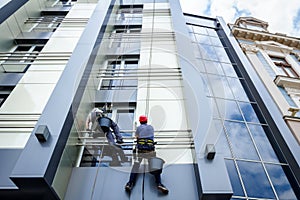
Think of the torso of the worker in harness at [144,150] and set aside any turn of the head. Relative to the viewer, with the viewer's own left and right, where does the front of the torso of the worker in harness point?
facing away from the viewer

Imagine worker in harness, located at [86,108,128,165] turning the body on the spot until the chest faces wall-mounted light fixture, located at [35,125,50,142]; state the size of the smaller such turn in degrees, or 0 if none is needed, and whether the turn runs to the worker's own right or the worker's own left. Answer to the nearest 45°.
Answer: approximately 45° to the worker's own left

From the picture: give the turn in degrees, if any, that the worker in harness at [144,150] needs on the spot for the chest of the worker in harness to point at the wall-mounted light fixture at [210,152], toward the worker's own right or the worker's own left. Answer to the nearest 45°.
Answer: approximately 90° to the worker's own right

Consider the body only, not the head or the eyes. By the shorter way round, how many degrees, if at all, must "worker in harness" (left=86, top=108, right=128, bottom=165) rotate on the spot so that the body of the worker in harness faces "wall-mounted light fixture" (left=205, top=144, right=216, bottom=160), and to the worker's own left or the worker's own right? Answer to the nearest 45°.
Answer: approximately 135° to the worker's own right

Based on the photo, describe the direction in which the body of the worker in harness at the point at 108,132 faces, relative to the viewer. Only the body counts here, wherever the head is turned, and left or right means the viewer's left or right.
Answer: facing away from the viewer and to the left of the viewer

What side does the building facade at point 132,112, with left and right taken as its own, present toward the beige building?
left

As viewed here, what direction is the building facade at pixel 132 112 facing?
toward the camera

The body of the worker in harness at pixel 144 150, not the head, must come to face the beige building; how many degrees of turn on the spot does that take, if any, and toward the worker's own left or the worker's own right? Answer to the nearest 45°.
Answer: approximately 90° to the worker's own right

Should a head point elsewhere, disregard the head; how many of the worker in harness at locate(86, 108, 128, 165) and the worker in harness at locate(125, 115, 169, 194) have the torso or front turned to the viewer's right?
0
